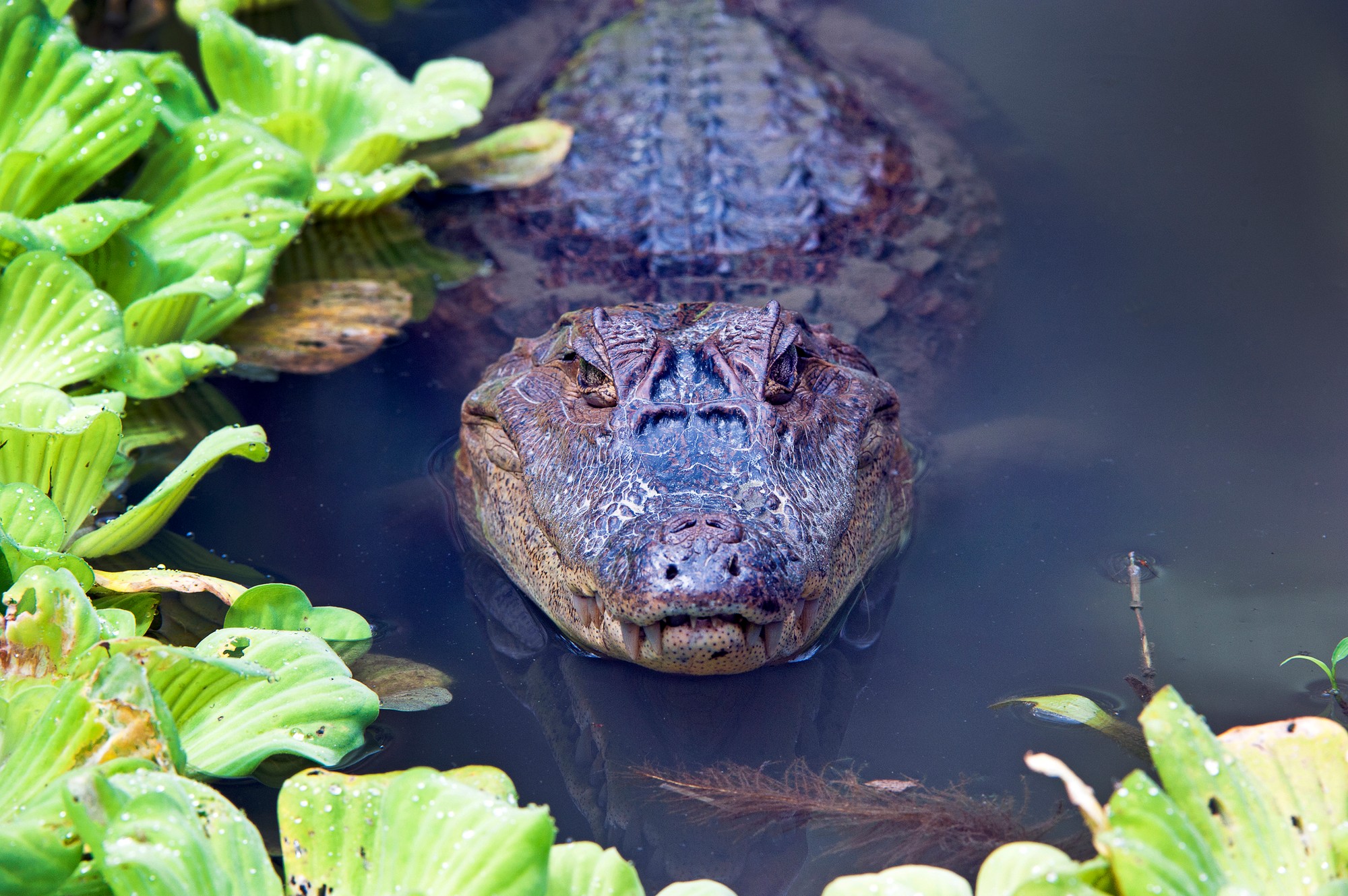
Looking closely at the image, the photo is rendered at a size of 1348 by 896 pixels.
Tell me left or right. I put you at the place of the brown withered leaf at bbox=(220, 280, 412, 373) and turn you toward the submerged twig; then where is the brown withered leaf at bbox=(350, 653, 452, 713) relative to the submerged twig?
right

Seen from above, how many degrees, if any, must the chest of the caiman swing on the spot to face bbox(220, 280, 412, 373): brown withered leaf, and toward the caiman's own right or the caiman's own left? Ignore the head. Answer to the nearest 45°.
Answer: approximately 90° to the caiman's own right

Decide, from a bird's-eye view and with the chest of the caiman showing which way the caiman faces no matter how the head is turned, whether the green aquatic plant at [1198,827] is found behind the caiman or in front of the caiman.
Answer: in front

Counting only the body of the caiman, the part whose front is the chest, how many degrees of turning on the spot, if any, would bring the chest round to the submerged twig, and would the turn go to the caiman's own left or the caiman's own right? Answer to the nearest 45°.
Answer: approximately 45° to the caiman's own left

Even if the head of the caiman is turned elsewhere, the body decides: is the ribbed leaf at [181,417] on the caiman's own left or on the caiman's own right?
on the caiman's own right

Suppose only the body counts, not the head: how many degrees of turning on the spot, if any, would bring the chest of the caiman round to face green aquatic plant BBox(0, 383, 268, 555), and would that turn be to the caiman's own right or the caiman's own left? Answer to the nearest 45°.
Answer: approximately 45° to the caiman's own right

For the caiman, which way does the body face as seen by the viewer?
toward the camera

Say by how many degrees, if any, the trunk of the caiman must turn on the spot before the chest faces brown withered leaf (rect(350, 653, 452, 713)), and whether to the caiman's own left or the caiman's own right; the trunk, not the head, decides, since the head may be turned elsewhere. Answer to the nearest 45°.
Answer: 0° — it already faces it

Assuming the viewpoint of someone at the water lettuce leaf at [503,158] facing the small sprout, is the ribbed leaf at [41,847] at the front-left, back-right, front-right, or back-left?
front-right

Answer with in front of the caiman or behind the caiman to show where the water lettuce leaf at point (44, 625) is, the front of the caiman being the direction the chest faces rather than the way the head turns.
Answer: in front

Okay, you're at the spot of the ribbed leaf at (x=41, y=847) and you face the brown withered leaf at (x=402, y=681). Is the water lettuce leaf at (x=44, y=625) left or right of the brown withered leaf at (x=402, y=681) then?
left

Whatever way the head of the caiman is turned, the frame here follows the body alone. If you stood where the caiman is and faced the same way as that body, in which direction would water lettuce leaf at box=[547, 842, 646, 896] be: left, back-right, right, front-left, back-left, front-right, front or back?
front
